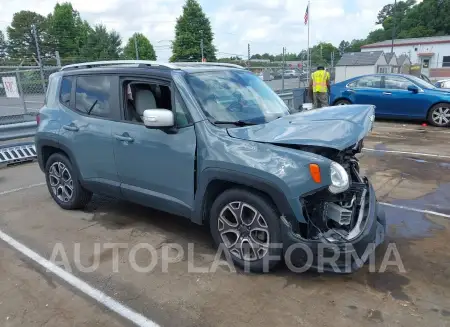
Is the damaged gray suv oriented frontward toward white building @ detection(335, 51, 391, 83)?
no

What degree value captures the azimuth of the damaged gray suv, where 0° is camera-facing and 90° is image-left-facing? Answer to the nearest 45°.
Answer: approximately 315°

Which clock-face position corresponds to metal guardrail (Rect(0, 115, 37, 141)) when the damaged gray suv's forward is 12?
The metal guardrail is roughly at 6 o'clock from the damaged gray suv.

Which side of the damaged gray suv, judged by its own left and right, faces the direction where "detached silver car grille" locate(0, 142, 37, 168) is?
back

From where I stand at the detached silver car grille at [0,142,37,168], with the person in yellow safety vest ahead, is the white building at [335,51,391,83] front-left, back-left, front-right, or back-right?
front-left

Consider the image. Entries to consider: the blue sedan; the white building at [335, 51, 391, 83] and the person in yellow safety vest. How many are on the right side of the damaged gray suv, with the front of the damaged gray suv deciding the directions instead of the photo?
0
